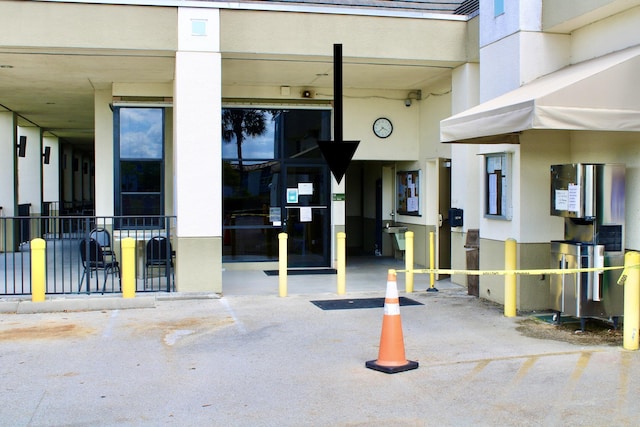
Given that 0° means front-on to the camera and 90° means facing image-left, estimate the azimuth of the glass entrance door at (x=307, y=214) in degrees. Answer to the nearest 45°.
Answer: approximately 0°

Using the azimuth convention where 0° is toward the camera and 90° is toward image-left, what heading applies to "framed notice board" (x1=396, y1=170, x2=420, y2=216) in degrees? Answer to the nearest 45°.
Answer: approximately 45°

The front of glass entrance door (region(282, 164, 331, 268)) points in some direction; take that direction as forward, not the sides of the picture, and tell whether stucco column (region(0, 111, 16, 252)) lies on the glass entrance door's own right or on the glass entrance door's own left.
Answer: on the glass entrance door's own right

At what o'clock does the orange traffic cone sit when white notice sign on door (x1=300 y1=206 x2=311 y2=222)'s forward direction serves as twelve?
The orange traffic cone is roughly at 12 o'clock from the white notice sign on door.

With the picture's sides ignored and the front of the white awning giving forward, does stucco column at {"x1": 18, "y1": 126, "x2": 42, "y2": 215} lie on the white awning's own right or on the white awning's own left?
on the white awning's own right
